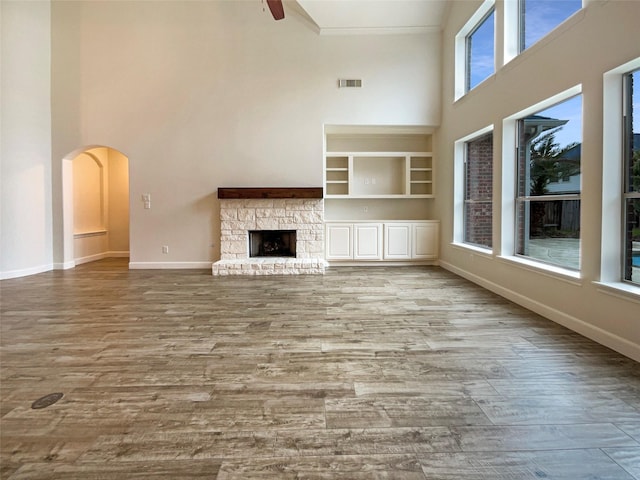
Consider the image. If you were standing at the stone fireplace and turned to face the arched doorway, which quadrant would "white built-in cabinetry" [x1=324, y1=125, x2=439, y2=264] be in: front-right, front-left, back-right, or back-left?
back-right

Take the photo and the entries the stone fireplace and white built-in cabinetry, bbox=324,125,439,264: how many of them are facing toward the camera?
2

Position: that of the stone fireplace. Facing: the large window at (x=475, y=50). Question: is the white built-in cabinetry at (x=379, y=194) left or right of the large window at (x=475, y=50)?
left

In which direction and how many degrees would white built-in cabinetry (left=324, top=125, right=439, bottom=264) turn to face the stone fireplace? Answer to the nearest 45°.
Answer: approximately 45° to its right

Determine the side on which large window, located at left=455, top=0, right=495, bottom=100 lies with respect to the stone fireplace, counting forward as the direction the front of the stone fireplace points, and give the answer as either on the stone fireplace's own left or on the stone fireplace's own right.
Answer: on the stone fireplace's own left

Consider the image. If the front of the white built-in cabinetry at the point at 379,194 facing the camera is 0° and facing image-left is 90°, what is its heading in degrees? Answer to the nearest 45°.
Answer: approximately 0°
